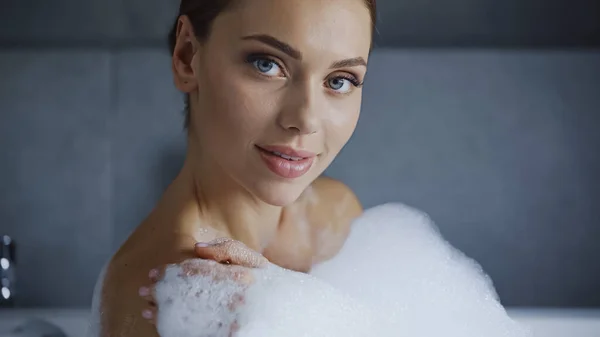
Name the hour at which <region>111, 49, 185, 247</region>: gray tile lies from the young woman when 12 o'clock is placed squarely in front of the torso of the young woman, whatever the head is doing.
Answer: The gray tile is roughly at 7 o'clock from the young woman.

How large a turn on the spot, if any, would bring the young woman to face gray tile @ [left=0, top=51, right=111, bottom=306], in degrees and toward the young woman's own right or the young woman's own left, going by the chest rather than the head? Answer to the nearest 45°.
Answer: approximately 180°

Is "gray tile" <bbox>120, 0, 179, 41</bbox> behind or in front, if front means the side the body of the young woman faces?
behind

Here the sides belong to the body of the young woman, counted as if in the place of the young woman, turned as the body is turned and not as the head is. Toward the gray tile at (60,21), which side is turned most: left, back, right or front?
back

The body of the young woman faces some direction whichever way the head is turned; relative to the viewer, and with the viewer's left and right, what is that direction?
facing the viewer and to the right of the viewer
